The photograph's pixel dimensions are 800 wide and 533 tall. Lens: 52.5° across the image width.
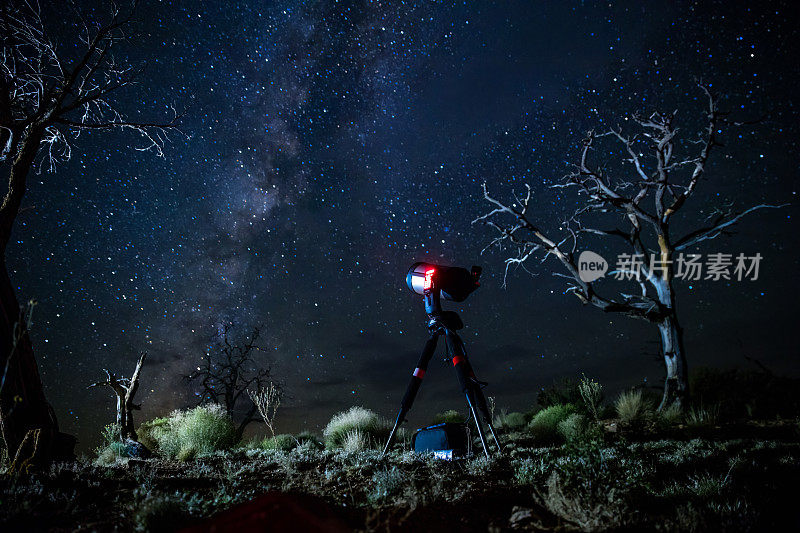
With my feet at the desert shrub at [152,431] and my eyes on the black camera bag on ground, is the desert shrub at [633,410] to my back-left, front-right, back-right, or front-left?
front-left

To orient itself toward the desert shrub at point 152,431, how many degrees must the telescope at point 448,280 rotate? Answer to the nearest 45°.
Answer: approximately 45° to its right

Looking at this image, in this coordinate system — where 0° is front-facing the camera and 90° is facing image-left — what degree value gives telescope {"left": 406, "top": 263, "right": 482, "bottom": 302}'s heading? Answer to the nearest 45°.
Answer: approximately 90°

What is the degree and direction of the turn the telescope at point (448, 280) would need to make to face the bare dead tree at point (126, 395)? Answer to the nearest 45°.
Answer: approximately 45° to its right

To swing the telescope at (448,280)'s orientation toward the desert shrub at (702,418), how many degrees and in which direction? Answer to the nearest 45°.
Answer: approximately 135° to its right

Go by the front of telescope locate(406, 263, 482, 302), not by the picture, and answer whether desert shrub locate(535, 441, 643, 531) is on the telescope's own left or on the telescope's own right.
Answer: on the telescope's own left

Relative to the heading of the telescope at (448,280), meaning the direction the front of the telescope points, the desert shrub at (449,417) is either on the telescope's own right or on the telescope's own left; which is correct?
on the telescope's own right
